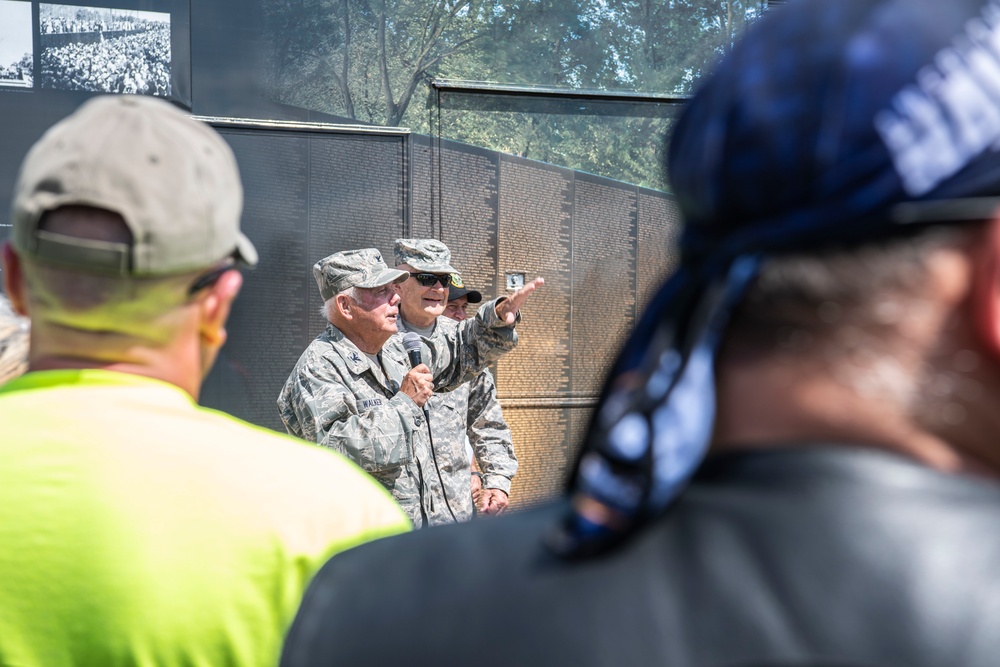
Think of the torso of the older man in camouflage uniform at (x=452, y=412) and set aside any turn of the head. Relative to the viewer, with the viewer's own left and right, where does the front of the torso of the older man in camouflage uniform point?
facing the viewer and to the right of the viewer

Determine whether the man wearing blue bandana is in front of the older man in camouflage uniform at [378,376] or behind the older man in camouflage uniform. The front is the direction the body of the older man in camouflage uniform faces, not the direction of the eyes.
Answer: in front

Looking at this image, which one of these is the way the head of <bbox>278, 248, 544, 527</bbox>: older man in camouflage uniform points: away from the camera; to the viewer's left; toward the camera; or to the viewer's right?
to the viewer's right
